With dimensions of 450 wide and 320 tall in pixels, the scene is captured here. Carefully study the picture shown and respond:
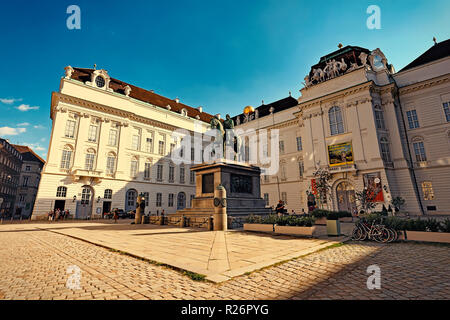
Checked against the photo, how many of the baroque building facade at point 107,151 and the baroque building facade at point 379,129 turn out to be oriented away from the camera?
0

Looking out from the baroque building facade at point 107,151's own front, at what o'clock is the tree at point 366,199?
The tree is roughly at 12 o'clock from the baroque building facade.

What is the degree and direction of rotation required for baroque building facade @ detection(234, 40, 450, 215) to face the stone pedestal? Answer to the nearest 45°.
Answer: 0° — it already faces it

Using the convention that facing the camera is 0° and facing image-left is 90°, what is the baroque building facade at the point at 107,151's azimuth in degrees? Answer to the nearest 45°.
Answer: approximately 315°

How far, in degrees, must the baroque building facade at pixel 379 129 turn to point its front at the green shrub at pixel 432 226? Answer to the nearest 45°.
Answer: approximately 45° to its left

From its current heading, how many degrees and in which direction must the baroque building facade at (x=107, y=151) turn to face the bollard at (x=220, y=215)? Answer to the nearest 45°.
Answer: approximately 45° to its right

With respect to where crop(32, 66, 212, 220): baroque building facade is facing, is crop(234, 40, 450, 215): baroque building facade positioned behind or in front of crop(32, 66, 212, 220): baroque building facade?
in front

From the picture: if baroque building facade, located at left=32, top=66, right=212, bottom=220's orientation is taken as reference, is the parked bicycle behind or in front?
in front

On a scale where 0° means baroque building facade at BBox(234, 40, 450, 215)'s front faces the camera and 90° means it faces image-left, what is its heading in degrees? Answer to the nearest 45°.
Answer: approximately 45°
